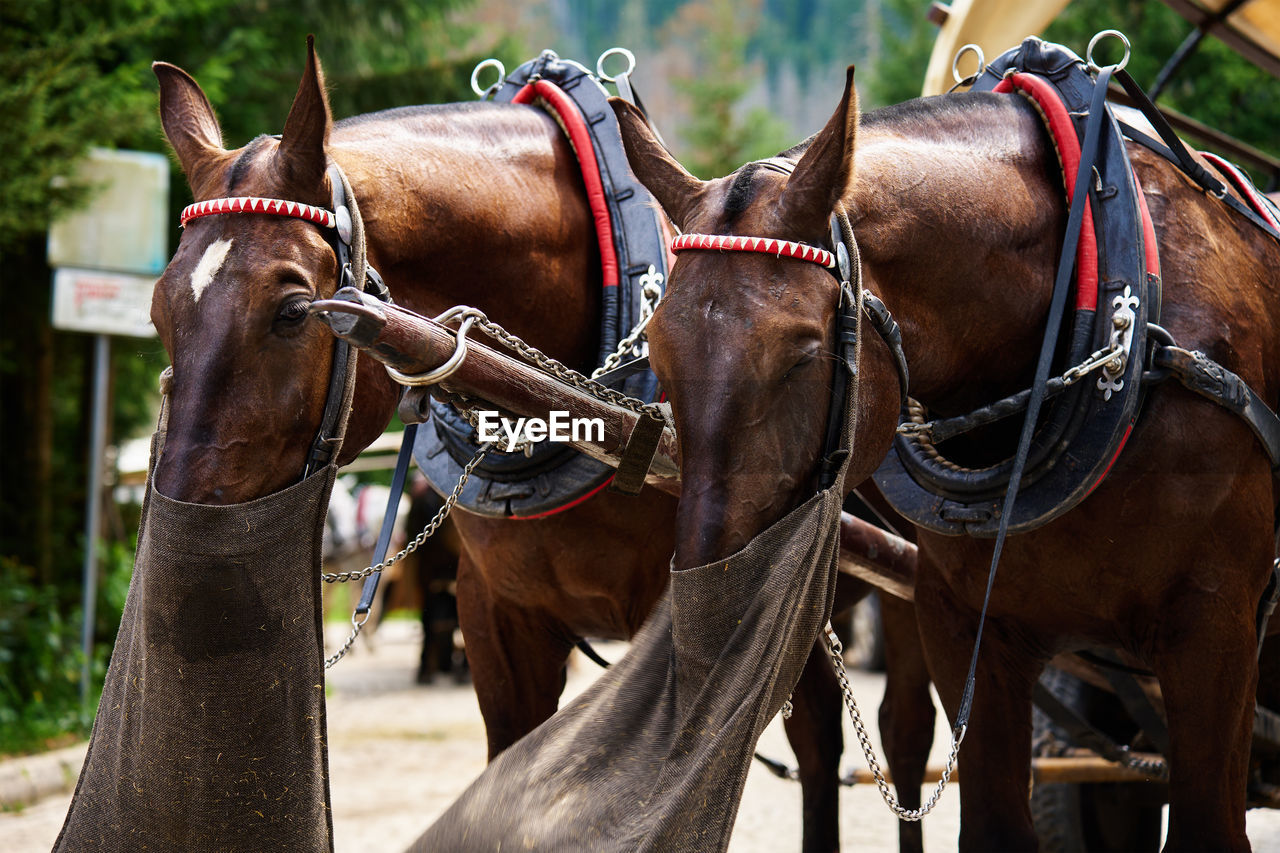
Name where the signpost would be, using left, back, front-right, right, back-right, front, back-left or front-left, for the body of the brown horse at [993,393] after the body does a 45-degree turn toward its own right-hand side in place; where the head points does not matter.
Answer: front-right

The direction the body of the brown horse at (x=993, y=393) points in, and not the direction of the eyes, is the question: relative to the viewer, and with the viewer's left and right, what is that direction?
facing the viewer and to the left of the viewer
